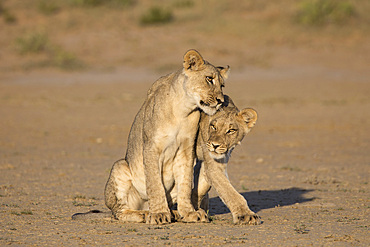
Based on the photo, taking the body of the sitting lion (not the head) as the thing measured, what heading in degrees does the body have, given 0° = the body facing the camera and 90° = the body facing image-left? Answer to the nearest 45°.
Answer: approximately 315°

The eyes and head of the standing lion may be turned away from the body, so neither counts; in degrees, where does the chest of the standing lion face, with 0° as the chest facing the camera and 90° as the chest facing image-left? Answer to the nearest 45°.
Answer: approximately 0°

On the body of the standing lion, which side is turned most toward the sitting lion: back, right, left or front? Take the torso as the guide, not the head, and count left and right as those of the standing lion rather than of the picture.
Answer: right

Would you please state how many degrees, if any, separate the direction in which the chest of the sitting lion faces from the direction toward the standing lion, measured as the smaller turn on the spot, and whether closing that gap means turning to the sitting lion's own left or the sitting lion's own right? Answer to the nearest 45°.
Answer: approximately 45° to the sitting lion's own left
